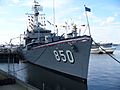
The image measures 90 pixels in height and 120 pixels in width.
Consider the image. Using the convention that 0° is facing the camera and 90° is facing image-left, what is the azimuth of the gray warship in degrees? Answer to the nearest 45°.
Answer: approximately 315°
